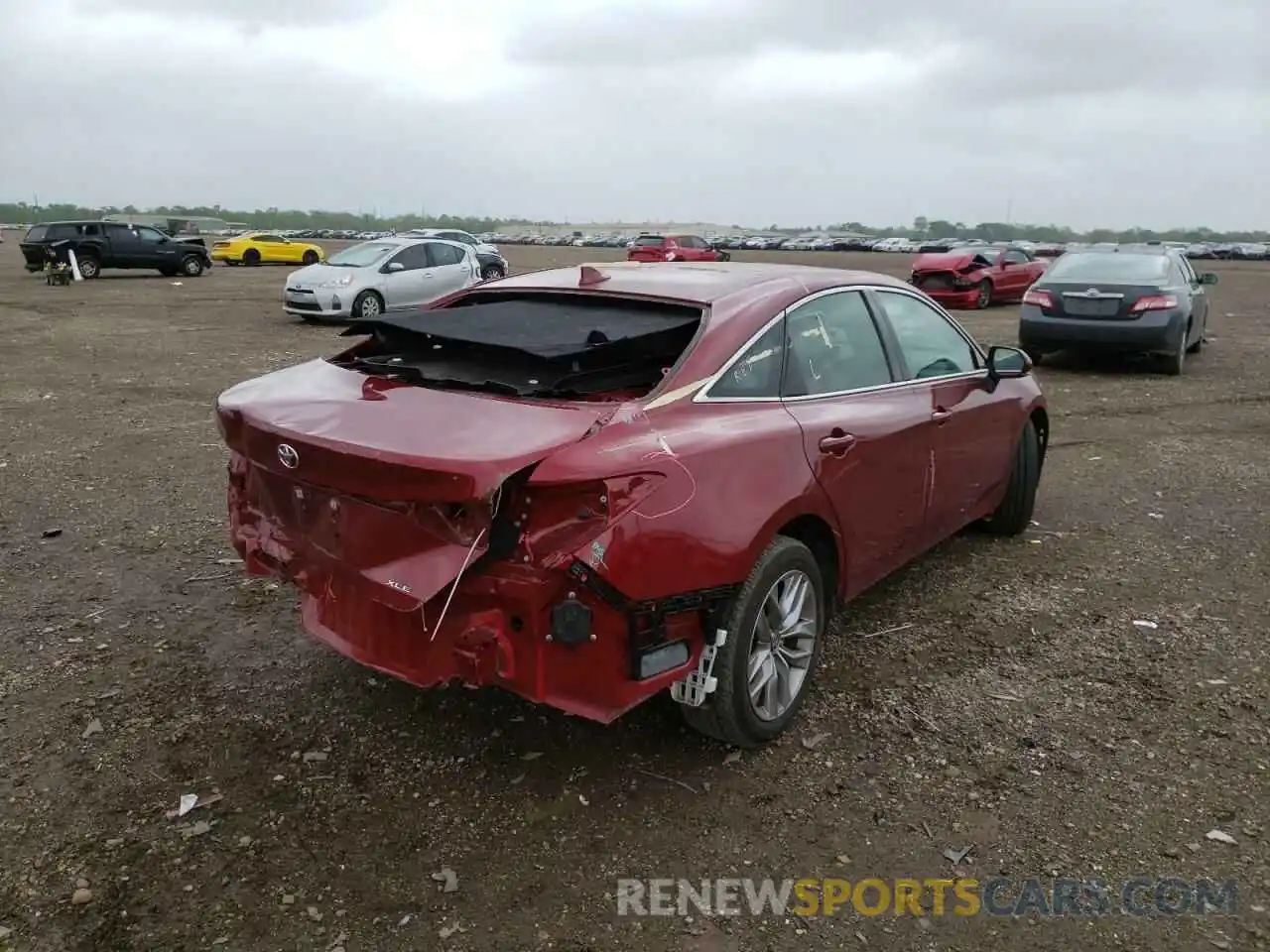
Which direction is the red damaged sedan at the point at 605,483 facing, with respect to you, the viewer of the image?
facing away from the viewer and to the right of the viewer

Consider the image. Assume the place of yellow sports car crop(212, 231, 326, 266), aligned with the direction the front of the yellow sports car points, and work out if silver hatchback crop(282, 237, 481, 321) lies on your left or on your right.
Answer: on your right

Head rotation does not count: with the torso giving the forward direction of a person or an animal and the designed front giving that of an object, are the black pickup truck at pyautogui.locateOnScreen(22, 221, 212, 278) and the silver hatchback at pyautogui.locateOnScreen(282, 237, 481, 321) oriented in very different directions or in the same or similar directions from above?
very different directions

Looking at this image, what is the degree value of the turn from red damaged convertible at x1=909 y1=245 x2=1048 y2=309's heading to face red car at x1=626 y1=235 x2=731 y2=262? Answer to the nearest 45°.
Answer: approximately 90° to its right

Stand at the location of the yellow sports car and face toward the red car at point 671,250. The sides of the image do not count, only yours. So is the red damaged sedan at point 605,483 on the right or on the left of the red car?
right

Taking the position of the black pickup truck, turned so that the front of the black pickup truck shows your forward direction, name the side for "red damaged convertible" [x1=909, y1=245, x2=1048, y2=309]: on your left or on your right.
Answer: on your right

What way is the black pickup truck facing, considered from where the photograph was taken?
facing away from the viewer and to the right of the viewer

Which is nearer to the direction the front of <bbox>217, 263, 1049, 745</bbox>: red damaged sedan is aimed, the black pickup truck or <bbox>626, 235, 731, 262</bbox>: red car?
the red car

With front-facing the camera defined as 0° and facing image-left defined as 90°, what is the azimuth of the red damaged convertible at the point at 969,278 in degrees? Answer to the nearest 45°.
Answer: approximately 45°
